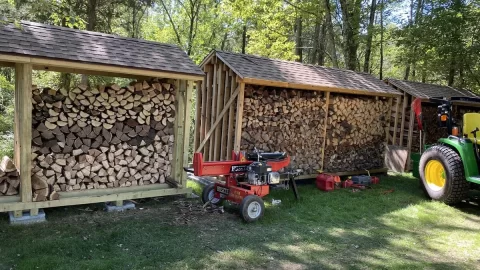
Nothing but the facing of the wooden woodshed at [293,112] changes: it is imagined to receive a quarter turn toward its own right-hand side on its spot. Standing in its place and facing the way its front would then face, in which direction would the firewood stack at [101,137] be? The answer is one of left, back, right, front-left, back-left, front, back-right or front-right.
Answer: front

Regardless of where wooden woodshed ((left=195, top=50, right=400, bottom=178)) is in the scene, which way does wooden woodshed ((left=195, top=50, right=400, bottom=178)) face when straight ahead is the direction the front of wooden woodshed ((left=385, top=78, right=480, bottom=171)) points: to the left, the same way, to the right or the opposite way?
the same way

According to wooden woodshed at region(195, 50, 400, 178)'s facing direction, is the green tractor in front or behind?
in front

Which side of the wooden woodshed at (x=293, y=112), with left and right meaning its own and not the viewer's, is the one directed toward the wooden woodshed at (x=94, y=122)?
right

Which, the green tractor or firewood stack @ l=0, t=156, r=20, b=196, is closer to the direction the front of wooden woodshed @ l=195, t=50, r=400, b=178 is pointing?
the green tractor

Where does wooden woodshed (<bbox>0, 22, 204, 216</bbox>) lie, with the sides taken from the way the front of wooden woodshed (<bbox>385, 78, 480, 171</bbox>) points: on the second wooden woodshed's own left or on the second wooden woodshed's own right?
on the second wooden woodshed's own right

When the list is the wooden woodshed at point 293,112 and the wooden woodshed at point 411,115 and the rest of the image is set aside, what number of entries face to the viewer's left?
0

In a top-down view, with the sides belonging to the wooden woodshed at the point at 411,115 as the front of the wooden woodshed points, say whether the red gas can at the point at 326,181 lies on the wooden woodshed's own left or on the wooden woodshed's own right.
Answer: on the wooden woodshed's own right

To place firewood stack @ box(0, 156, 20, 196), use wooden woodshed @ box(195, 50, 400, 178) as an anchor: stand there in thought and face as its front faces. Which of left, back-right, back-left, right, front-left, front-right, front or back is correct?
right
